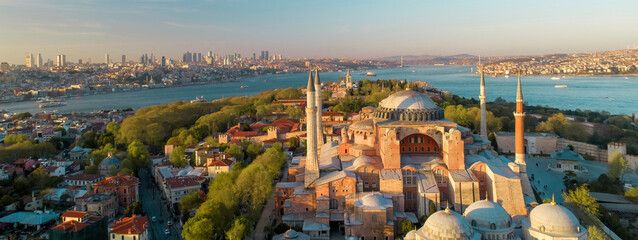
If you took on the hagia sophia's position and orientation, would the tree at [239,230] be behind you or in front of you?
in front

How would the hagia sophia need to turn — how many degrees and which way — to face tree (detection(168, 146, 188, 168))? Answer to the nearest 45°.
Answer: approximately 45° to its right

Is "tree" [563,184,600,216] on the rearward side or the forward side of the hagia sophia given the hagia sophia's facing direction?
on the rearward side

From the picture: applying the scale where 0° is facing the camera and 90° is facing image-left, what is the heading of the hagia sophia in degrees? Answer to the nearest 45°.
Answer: approximately 90°

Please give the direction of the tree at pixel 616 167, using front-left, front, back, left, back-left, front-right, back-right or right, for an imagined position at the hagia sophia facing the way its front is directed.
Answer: back-right
